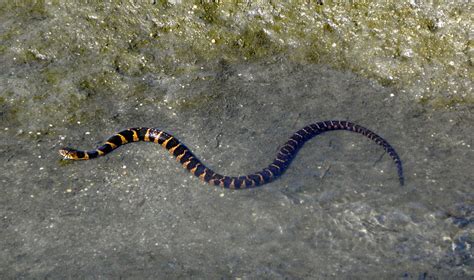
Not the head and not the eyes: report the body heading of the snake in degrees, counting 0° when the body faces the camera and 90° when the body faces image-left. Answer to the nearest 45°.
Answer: approximately 90°
